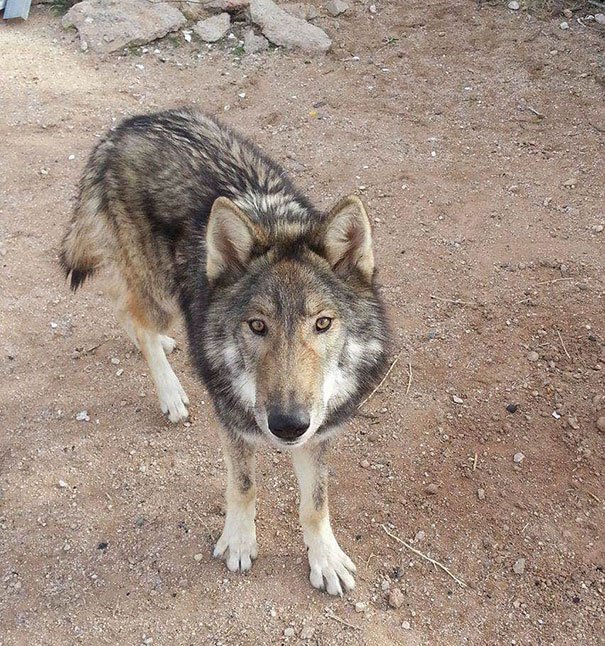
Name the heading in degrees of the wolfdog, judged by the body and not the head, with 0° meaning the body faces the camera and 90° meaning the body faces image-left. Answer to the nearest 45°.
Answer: approximately 315°

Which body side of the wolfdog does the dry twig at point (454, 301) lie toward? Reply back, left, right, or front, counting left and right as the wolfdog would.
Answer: left

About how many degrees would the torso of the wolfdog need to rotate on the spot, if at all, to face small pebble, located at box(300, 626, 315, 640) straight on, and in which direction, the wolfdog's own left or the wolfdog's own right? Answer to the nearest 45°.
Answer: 0° — it already faces it

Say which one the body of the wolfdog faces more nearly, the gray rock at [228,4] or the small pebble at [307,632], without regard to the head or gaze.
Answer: the small pebble

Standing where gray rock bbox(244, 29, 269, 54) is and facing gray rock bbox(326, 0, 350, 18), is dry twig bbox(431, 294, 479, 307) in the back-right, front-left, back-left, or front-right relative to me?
back-right

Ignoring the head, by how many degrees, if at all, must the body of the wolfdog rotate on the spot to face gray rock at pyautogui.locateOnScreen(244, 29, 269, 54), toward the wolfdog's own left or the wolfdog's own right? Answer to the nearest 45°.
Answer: approximately 135° to the wolfdog's own left

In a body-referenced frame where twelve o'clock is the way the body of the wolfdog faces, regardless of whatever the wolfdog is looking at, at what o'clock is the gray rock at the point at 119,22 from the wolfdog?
The gray rock is roughly at 7 o'clock from the wolfdog.

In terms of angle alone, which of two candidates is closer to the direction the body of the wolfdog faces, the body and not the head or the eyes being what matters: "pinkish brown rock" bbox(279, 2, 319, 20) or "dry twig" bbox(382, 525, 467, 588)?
the dry twig

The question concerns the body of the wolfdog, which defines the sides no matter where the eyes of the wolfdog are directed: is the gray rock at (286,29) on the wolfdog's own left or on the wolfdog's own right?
on the wolfdog's own left

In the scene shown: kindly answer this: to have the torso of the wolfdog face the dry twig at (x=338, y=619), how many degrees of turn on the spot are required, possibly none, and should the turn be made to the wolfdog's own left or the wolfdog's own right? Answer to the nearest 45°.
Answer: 0° — it already faces it

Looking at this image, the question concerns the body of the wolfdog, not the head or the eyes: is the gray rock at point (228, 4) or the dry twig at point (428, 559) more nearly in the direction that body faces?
the dry twig

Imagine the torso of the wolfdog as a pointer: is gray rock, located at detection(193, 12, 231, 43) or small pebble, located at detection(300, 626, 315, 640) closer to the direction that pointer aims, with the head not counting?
the small pebble

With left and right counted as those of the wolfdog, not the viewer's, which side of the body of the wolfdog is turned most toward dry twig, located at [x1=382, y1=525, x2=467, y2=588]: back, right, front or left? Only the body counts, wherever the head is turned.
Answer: front

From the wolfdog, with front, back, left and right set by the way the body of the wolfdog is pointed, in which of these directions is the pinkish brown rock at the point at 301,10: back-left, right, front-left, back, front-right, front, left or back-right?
back-left
